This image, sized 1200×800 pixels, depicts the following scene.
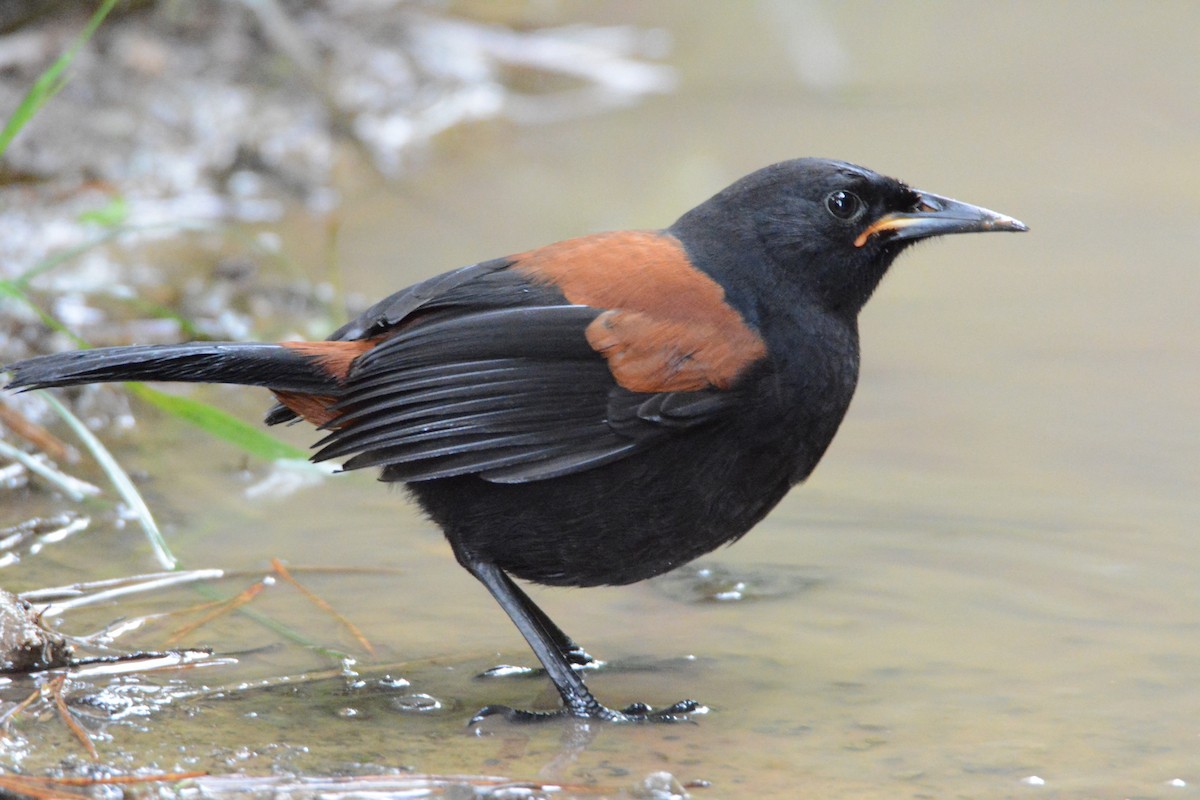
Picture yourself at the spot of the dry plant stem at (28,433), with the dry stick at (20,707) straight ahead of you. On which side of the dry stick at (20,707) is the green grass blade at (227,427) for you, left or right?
left

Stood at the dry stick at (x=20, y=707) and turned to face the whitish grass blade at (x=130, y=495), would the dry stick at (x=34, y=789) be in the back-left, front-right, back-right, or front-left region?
back-right

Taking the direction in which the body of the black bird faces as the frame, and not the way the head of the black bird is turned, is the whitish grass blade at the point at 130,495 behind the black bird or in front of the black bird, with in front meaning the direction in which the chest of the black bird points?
behind

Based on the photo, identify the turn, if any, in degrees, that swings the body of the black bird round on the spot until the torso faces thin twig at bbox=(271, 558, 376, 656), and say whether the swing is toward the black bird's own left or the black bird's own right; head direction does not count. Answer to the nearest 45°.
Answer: approximately 135° to the black bird's own left

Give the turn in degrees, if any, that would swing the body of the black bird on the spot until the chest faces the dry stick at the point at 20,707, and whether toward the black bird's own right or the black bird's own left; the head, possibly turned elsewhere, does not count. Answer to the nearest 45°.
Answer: approximately 180°

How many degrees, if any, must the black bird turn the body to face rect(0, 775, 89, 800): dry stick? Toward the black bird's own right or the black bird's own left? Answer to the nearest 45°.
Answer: approximately 135° to the black bird's own right

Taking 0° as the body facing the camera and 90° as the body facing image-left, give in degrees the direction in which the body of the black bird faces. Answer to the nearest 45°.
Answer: approximately 270°

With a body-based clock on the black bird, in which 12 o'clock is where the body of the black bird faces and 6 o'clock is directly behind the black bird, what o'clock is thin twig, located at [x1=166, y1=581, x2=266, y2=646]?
The thin twig is roughly at 7 o'clock from the black bird.

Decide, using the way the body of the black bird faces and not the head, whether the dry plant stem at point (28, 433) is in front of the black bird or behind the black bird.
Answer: behind

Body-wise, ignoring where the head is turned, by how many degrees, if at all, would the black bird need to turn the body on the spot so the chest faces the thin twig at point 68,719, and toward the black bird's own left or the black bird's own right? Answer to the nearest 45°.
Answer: approximately 180°
